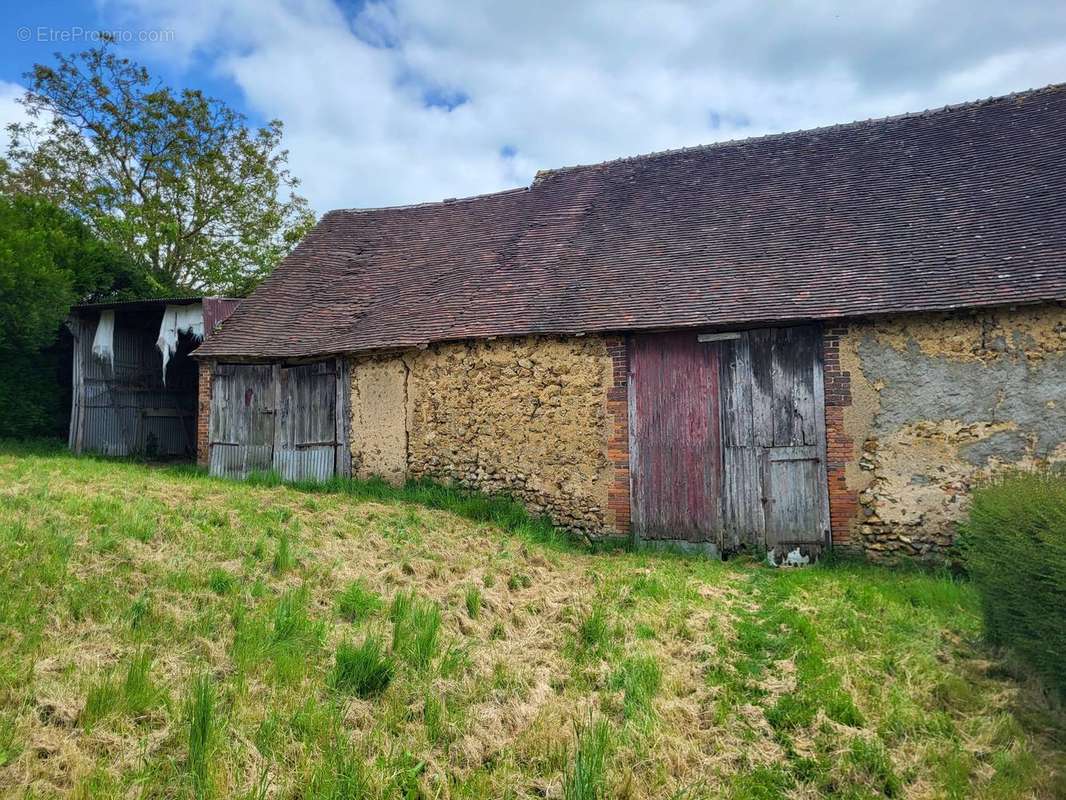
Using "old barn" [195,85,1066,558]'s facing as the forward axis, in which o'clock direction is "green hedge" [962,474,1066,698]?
The green hedge is roughly at 10 o'clock from the old barn.

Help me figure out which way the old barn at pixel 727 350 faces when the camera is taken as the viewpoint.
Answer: facing the viewer and to the left of the viewer

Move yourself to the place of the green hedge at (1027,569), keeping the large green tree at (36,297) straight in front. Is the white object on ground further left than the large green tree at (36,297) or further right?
right

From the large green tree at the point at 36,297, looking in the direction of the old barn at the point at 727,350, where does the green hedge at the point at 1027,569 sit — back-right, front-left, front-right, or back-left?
front-right

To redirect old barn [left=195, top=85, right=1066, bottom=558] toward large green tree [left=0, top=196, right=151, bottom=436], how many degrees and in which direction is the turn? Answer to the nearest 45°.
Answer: approximately 45° to its right

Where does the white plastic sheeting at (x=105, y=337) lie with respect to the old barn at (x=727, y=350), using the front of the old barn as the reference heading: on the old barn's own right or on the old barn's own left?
on the old barn's own right

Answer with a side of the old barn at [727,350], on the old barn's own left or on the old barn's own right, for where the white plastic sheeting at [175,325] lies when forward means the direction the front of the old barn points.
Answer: on the old barn's own right
